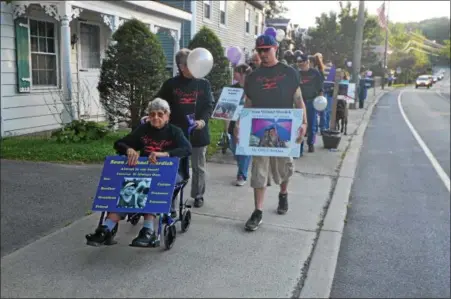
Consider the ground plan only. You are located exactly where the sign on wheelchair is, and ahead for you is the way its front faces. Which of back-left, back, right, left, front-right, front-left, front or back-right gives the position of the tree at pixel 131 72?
back

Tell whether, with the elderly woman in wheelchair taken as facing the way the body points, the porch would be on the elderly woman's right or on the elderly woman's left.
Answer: on the elderly woman's right

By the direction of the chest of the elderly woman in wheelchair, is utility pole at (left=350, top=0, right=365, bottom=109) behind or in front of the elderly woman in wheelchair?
behind

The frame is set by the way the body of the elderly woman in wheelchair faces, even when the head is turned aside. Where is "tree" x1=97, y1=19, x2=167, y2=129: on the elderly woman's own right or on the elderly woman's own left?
on the elderly woman's own right

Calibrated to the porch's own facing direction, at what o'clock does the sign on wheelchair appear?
The sign on wheelchair is roughly at 1 o'clock from the porch.

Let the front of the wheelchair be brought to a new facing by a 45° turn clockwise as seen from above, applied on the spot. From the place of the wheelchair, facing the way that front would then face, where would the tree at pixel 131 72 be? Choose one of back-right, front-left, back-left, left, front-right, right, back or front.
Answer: right

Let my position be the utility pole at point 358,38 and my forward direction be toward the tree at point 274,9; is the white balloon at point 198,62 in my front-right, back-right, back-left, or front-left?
back-left

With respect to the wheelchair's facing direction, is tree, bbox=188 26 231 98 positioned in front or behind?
behind

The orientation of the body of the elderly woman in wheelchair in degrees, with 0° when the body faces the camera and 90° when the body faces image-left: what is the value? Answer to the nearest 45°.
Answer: approximately 45°

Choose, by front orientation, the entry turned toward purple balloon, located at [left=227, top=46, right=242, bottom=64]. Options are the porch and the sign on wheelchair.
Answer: the porch

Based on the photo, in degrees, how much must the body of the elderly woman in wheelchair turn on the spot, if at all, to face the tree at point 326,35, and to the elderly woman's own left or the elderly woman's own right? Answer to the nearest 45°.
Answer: approximately 180°

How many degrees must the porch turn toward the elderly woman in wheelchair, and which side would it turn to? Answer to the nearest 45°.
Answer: approximately 45° to its right

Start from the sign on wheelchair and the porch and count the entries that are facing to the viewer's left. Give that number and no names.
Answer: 0

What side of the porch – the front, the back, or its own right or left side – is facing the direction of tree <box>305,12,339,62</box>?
left
